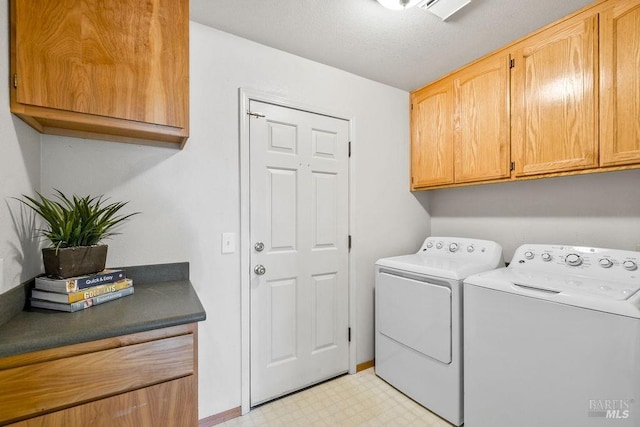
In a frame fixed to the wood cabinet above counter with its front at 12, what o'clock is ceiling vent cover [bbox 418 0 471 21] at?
The ceiling vent cover is roughly at 10 o'clock from the wood cabinet above counter.

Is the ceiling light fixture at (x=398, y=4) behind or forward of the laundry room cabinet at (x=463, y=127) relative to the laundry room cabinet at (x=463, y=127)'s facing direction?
forward

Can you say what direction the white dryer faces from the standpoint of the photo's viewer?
facing the viewer and to the left of the viewer

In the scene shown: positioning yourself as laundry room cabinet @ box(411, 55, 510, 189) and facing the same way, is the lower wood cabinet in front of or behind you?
in front

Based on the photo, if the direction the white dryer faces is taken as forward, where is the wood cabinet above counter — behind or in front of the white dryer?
in front

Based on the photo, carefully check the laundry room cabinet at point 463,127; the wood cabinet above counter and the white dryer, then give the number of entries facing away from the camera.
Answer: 0

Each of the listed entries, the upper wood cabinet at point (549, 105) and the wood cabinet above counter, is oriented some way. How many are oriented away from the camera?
0

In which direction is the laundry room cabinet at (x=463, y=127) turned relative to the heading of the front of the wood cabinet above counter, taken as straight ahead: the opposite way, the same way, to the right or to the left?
to the right

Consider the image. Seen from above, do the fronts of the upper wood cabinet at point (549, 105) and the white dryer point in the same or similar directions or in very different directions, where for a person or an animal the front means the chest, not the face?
same or similar directions
